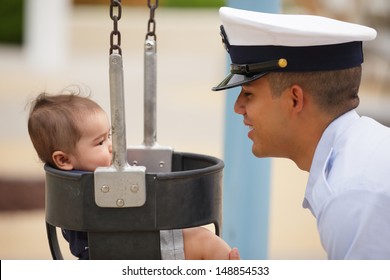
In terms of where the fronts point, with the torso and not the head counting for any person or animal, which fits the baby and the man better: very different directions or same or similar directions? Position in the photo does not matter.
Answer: very different directions

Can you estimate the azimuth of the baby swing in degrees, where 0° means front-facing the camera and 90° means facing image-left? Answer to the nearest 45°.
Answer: approximately 270°

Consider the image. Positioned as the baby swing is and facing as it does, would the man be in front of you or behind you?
in front

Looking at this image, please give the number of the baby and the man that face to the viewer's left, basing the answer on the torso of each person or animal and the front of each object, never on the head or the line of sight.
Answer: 1

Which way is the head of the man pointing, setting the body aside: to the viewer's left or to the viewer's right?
to the viewer's left

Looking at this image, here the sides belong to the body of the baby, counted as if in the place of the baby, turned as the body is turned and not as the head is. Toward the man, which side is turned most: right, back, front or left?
front

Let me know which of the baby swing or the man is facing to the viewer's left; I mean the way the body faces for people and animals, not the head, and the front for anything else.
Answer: the man

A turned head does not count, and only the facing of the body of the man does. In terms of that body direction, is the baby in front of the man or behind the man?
in front

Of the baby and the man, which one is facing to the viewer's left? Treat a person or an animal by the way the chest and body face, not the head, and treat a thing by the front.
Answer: the man

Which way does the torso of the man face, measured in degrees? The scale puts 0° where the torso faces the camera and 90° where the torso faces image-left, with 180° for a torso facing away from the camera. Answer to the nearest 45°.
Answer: approximately 90°

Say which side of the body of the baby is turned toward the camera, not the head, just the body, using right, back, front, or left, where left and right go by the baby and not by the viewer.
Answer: right
